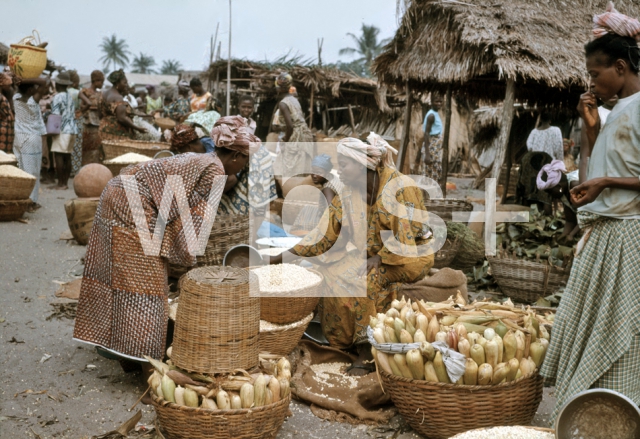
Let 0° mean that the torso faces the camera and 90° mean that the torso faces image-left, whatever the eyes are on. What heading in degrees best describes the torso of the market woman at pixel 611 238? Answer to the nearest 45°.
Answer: approximately 90°

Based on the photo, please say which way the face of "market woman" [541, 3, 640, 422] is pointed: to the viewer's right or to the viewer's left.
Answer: to the viewer's left

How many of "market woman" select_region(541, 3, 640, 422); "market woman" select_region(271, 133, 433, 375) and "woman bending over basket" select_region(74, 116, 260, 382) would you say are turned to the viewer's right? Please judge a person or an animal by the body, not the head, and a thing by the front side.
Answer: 1

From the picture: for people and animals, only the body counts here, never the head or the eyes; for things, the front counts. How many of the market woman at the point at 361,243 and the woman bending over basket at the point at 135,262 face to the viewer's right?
1

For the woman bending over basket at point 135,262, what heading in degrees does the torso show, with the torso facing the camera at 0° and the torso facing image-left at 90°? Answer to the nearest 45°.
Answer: approximately 270°

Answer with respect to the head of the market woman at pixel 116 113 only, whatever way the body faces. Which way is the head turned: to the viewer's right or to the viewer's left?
to the viewer's right

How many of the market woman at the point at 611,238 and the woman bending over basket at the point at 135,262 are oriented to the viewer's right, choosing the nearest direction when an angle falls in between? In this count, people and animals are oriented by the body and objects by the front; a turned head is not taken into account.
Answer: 1

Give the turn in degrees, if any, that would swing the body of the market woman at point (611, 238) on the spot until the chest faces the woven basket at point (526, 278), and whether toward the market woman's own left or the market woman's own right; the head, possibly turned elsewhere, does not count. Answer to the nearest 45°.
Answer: approximately 90° to the market woman's own right

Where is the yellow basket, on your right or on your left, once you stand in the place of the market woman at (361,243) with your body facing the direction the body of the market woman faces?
on your right
